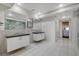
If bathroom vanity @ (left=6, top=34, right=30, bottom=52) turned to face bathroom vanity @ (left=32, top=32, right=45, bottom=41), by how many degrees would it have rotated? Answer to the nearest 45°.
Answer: approximately 45° to its left

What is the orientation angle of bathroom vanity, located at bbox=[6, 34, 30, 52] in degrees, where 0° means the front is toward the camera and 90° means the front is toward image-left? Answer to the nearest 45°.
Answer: approximately 315°
